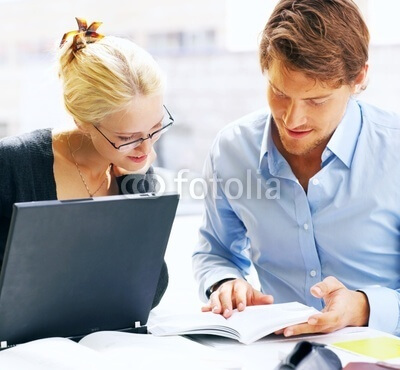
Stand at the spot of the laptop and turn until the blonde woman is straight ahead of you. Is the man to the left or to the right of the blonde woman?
right

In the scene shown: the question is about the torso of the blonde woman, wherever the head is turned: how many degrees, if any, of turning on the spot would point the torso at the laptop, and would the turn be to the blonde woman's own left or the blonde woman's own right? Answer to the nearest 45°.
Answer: approximately 45° to the blonde woman's own right

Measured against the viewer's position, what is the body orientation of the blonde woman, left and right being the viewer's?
facing the viewer and to the right of the viewer

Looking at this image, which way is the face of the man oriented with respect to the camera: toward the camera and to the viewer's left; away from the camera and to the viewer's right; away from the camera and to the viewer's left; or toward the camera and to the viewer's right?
toward the camera and to the viewer's left
